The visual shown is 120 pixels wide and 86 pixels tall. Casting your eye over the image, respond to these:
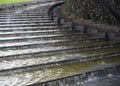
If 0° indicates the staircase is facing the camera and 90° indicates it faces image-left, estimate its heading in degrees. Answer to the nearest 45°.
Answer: approximately 0°
